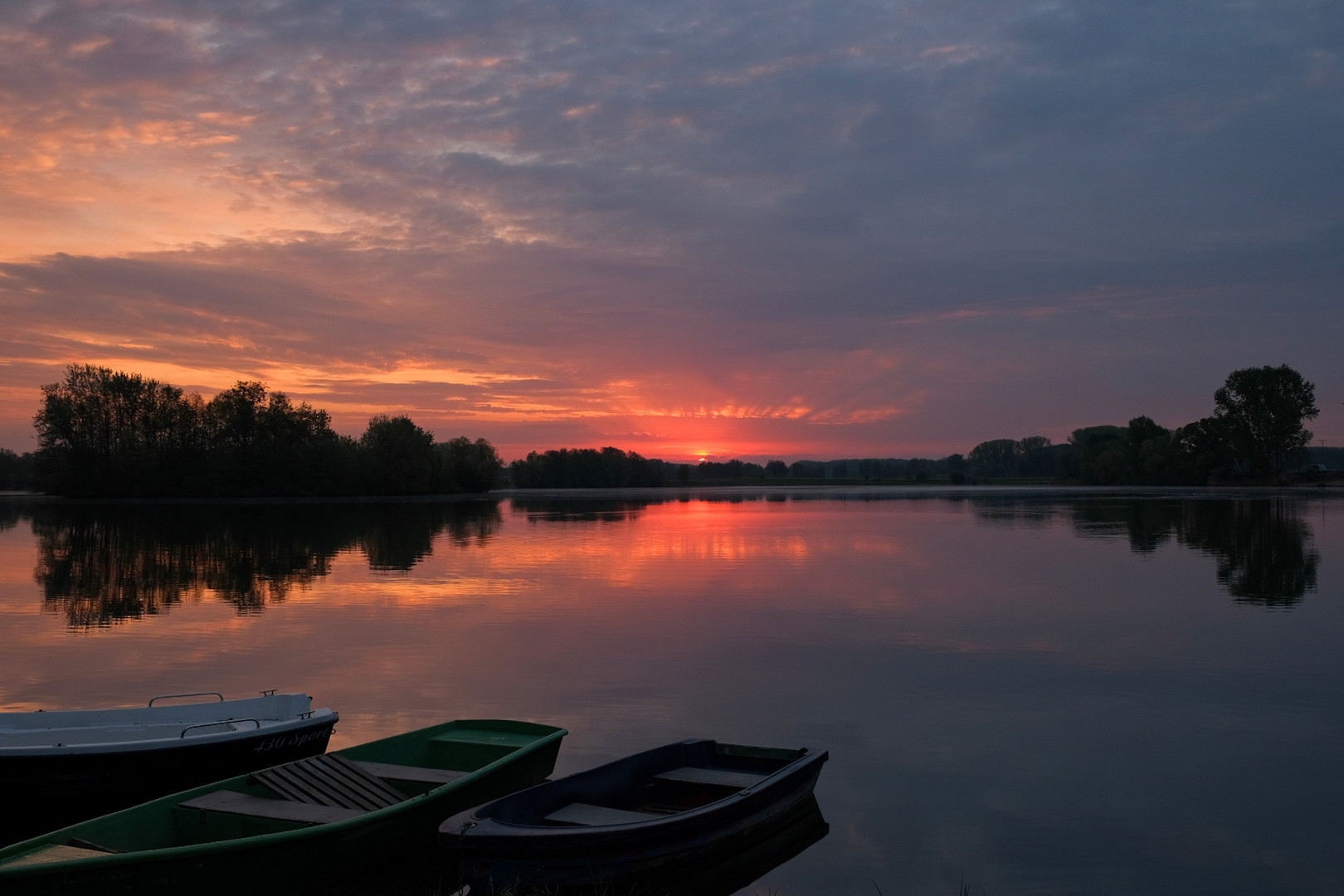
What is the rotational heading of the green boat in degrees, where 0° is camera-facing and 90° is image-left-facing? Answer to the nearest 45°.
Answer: approximately 45°

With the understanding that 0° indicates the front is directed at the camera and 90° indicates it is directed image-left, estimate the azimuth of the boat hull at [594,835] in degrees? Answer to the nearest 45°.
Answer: approximately 45°

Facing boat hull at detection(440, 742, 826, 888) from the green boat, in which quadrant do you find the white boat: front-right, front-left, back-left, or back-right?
back-left

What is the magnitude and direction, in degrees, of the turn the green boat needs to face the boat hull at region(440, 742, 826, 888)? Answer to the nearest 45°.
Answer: approximately 90° to its left

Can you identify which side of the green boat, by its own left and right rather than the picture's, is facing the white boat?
right

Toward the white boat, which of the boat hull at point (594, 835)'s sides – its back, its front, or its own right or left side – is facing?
right

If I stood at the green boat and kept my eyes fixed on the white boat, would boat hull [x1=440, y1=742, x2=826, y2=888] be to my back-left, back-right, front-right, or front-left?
back-right
